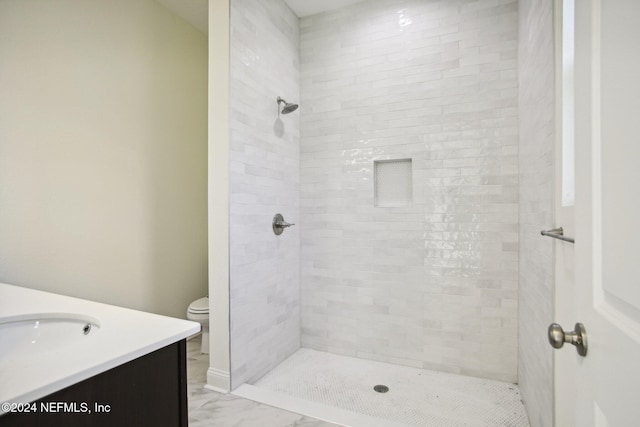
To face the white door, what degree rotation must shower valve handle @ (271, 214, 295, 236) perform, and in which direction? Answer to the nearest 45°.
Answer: approximately 45° to its right

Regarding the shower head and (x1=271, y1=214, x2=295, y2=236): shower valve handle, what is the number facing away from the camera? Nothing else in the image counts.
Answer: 0

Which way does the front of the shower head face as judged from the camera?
facing the viewer and to the right of the viewer
